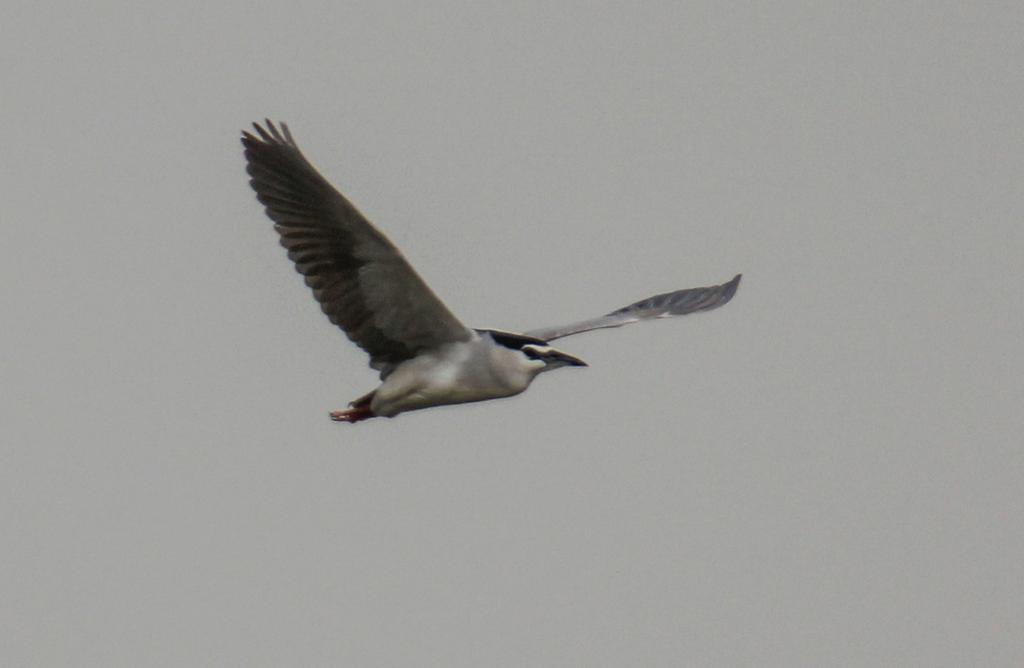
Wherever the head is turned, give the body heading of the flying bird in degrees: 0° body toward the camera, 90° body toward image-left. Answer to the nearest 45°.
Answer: approximately 315°
